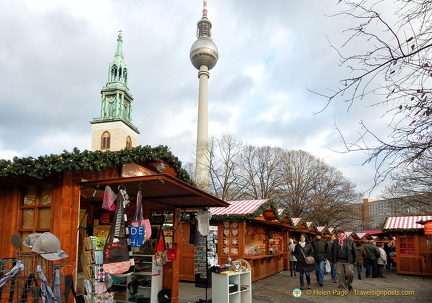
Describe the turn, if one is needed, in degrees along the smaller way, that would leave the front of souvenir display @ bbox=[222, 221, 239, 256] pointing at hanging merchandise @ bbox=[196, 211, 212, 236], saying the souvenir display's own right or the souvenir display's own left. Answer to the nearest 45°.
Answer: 0° — it already faces it

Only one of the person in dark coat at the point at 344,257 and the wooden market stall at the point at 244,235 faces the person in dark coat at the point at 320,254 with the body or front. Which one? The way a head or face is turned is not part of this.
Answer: the wooden market stall

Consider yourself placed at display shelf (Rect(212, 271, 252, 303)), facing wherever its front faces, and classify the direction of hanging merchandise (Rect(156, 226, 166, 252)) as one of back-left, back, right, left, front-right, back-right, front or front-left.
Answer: back-right

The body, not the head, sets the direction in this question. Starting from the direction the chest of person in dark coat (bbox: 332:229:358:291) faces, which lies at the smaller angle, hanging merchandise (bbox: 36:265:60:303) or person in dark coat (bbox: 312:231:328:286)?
the hanging merchandise

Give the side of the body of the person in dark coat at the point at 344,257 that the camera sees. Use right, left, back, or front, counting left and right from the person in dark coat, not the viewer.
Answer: front

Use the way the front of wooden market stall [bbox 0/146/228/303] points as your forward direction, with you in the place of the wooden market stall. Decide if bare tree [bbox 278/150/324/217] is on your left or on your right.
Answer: on your left

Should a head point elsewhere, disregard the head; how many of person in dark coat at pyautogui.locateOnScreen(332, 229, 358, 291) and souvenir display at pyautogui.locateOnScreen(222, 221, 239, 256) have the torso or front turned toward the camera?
2

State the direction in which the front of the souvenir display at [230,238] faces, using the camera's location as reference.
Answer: facing the viewer

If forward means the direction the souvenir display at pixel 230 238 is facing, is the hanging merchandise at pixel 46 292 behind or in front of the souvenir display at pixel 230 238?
in front

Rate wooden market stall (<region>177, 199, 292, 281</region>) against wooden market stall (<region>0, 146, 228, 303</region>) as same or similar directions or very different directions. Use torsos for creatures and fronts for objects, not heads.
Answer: same or similar directions

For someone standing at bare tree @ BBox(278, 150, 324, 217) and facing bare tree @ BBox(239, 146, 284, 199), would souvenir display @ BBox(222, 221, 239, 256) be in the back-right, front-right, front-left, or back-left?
front-left

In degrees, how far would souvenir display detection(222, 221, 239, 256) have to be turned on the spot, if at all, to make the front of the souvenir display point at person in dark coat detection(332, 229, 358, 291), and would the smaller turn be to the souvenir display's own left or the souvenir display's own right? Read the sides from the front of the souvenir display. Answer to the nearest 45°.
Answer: approximately 45° to the souvenir display's own left

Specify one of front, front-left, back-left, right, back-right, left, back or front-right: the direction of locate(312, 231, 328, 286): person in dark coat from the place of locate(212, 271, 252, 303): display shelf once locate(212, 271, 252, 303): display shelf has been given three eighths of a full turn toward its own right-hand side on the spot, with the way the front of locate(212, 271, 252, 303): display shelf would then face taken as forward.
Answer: back-right

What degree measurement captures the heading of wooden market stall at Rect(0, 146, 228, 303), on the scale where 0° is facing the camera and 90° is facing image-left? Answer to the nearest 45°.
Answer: approximately 315°

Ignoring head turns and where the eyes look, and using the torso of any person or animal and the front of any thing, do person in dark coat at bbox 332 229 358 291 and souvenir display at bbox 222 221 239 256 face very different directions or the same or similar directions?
same or similar directions
